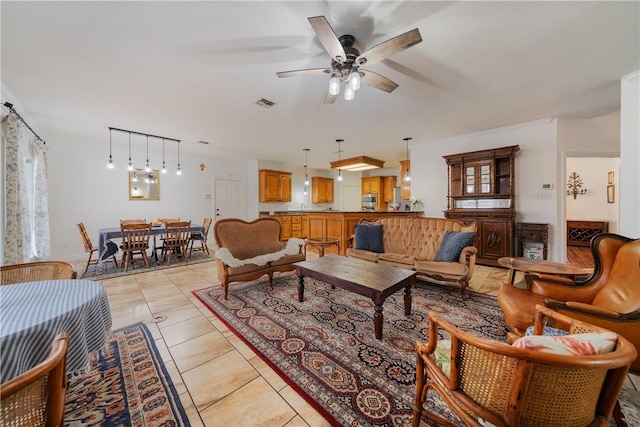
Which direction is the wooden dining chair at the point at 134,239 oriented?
away from the camera

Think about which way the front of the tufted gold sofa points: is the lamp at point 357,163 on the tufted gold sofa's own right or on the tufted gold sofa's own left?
on the tufted gold sofa's own right

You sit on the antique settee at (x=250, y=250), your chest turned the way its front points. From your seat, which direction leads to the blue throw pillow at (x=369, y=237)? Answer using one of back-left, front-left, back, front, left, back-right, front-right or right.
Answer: front-left

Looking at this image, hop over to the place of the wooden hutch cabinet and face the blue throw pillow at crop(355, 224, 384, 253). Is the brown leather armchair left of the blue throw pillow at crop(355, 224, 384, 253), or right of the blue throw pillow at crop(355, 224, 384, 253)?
left

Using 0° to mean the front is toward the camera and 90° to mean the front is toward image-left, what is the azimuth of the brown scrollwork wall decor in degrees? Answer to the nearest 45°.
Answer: approximately 0°

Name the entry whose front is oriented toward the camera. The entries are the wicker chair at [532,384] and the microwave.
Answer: the microwave

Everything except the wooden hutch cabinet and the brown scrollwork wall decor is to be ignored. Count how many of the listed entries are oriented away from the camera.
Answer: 0

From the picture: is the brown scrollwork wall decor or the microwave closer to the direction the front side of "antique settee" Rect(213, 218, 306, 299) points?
the brown scrollwork wall decor

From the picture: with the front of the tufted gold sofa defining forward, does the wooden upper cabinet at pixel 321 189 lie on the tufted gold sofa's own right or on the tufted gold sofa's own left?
on the tufted gold sofa's own right

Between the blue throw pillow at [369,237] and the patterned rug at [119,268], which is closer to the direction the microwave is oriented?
the blue throw pillow

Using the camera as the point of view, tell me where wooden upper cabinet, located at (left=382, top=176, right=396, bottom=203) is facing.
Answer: facing the viewer

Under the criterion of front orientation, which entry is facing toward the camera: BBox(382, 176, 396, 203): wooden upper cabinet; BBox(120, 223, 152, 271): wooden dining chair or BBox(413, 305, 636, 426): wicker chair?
the wooden upper cabinet

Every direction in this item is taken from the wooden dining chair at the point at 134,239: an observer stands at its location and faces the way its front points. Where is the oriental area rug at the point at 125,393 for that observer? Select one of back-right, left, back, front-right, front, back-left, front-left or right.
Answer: back

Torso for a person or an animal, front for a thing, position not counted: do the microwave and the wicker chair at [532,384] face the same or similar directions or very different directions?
very different directions

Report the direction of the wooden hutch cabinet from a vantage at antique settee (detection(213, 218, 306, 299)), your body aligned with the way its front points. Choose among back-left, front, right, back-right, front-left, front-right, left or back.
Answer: front-left

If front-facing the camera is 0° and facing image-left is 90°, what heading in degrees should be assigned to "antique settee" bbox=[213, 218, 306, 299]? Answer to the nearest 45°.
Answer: approximately 315°

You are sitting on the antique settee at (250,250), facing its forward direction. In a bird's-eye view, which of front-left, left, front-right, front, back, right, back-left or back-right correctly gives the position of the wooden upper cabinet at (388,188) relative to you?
left

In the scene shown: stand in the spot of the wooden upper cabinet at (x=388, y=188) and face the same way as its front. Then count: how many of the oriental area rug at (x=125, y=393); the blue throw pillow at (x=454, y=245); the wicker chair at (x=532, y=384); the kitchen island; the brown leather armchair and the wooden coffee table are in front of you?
6

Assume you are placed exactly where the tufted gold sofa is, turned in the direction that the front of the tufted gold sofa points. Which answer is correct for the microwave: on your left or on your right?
on your right
